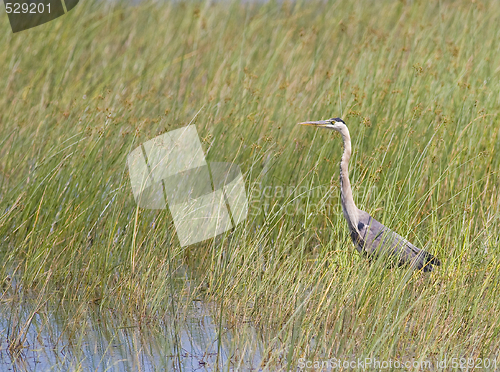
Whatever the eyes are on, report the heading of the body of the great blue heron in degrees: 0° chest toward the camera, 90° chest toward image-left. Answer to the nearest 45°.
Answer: approximately 90°
